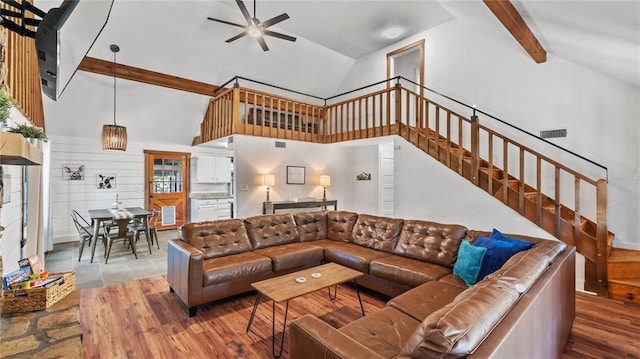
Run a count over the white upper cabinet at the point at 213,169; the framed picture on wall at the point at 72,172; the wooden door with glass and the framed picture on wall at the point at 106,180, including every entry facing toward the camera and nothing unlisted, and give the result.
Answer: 4

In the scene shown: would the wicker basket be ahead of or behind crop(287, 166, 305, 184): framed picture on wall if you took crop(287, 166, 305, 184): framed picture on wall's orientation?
ahead

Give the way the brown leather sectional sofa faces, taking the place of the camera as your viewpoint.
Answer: facing the viewer and to the left of the viewer

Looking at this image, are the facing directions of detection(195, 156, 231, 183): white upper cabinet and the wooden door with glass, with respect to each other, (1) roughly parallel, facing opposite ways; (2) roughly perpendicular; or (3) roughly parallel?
roughly parallel

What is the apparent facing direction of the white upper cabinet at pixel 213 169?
toward the camera

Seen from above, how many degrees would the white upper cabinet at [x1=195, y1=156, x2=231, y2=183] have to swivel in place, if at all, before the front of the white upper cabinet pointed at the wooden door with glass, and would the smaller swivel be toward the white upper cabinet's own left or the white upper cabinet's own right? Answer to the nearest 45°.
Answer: approximately 90° to the white upper cabinet's own right

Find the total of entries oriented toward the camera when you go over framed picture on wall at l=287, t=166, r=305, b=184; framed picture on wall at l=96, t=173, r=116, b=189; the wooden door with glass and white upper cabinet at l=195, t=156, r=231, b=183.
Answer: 4

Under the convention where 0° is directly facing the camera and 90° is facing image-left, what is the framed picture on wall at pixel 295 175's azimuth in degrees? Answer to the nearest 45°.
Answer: approximately 0°

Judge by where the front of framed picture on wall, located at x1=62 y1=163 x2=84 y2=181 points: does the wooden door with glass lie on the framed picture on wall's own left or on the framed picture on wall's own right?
on the framed picture on wall's own left

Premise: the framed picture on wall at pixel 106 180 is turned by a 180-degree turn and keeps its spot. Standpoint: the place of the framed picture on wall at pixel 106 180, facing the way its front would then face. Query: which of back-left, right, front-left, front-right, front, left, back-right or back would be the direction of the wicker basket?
back

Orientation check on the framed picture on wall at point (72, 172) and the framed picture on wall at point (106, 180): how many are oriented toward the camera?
2

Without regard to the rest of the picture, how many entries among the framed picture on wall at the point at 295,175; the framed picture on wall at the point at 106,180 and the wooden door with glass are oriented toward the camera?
3

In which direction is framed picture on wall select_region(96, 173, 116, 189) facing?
toward the camera
